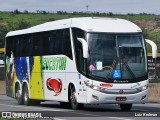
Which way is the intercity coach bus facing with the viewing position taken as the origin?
facing the viewer and to the right of the viewer
